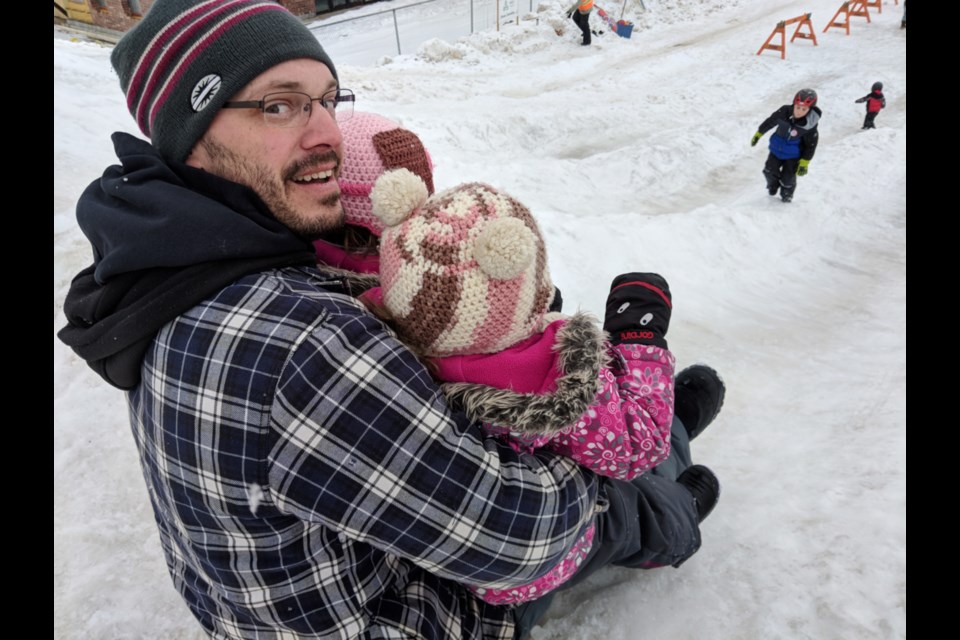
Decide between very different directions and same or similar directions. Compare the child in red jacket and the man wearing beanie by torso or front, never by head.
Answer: very different directions

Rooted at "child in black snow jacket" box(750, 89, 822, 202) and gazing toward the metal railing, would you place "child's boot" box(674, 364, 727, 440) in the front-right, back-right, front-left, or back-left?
back-left

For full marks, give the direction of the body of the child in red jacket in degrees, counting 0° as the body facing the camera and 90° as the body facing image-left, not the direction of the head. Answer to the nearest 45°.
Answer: approximately 0°

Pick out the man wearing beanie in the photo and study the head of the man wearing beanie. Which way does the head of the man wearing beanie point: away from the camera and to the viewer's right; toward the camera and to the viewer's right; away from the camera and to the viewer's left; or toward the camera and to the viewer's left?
toward the camera and to the viewer's right

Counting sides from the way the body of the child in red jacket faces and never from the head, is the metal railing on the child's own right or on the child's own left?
on the child's own right

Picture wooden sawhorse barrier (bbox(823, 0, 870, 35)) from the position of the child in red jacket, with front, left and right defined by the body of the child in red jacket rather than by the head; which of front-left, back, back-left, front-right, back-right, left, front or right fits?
back
